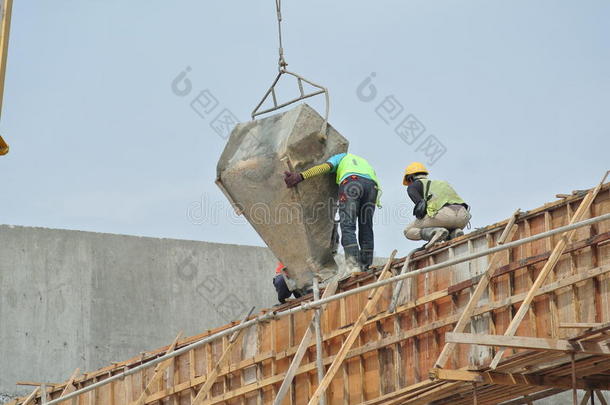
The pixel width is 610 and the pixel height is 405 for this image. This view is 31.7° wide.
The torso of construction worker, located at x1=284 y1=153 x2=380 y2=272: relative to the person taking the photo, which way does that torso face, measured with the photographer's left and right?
facing away from the viewer and to the left of the viewer

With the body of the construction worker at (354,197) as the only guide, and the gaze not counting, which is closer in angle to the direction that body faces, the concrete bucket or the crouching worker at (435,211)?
the concrete bucket
